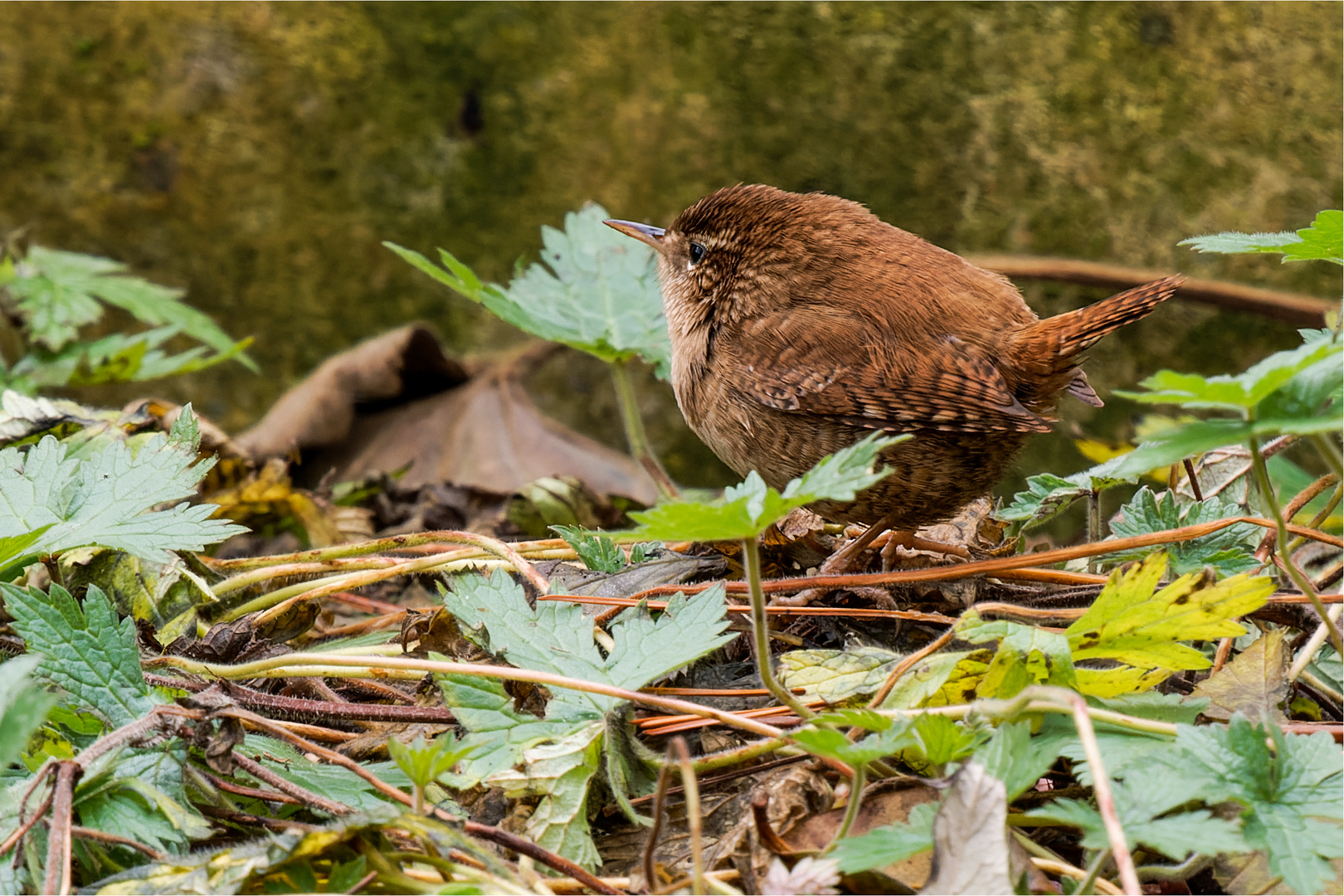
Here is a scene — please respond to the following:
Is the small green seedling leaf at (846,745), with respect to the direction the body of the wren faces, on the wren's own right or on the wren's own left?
on the wren's own left

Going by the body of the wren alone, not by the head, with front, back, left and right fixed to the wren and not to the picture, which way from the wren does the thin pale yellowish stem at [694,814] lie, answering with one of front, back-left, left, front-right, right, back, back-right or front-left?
left

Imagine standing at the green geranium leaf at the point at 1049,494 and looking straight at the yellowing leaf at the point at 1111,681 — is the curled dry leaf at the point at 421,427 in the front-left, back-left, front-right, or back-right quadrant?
back-right

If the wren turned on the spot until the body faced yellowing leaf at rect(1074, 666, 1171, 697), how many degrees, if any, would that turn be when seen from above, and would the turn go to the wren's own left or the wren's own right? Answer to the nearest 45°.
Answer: approximately 90° to the wren's own left

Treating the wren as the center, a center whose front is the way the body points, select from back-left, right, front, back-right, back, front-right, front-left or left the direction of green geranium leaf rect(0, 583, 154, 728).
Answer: front-left

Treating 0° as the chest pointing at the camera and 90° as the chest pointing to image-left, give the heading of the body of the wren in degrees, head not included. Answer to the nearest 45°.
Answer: approximately 90°
